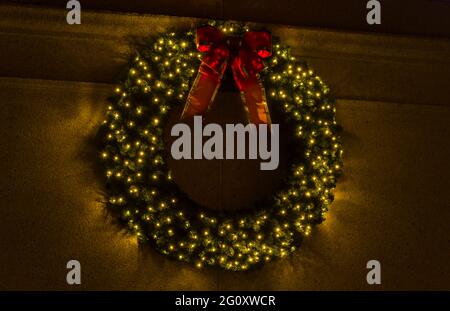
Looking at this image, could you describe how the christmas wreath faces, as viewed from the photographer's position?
facing the viewer
